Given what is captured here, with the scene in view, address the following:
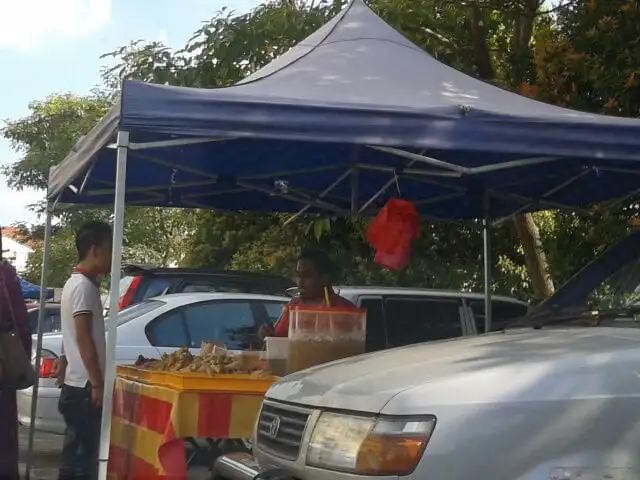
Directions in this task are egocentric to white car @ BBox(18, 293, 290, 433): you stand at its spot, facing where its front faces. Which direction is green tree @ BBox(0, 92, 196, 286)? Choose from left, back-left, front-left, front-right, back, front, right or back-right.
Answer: front-left

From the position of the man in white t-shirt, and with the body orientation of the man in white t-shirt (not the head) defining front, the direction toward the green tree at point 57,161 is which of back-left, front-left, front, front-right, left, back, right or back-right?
left

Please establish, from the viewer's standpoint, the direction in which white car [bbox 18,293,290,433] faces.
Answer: facing away from the viewer and to the right of the viewer

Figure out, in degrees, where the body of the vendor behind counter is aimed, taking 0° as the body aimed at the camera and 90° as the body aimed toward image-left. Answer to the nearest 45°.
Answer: approximately 45°

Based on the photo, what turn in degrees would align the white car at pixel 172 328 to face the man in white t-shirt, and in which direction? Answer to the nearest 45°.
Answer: approximately 135° to its right

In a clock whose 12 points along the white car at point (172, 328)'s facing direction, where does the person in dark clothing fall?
The person in dark clothing is roughly at 5 o'clock from the white car.

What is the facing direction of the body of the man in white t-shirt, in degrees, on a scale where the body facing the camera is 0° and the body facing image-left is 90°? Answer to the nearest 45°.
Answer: approximately 270°

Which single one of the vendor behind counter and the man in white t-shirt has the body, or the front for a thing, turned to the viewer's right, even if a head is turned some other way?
the man in white t-shirt

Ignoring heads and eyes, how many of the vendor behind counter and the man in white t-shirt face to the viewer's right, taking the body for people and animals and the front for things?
1

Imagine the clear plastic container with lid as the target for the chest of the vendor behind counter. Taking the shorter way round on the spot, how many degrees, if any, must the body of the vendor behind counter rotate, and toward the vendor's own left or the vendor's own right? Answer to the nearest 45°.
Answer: approximately 45° to the vendor's own left

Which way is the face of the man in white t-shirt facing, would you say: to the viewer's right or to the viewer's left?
to the viewer's right

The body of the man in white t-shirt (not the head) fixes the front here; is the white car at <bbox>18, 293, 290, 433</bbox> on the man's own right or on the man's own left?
on the man's own left
